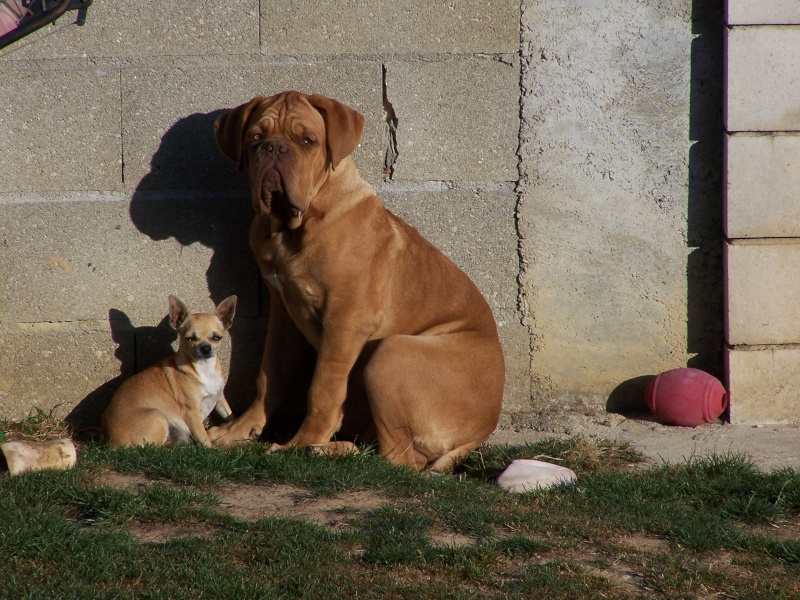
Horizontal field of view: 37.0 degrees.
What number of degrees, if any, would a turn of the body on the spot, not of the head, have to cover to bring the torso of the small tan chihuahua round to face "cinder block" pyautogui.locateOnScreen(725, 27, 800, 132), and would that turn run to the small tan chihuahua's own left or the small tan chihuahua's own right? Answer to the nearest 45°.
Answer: approximately 45° to the small tan chihuahua's own left

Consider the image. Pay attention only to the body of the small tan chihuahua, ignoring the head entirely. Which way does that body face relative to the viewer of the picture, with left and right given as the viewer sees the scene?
facing the viewer and to the right of the viewer

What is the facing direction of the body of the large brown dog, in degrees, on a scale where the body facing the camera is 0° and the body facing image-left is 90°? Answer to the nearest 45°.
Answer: approximately 45°

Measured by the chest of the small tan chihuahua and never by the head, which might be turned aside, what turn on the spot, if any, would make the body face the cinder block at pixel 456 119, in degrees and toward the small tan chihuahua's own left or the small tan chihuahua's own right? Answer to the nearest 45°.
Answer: approximately 45° to the small tan chihuahua's own left

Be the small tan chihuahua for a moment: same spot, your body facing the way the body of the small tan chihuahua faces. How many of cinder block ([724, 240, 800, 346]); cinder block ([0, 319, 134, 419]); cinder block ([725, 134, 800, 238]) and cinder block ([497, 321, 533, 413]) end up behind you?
1

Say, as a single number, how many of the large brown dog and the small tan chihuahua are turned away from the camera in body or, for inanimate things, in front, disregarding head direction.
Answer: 0

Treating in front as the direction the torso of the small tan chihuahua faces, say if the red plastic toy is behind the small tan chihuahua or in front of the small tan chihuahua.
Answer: in front

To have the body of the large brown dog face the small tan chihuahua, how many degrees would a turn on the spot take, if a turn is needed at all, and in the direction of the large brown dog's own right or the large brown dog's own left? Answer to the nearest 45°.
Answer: approximately 45° to the large brown dog's own right

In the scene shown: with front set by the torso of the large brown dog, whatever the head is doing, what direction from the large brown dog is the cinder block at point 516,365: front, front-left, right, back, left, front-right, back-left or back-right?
back
